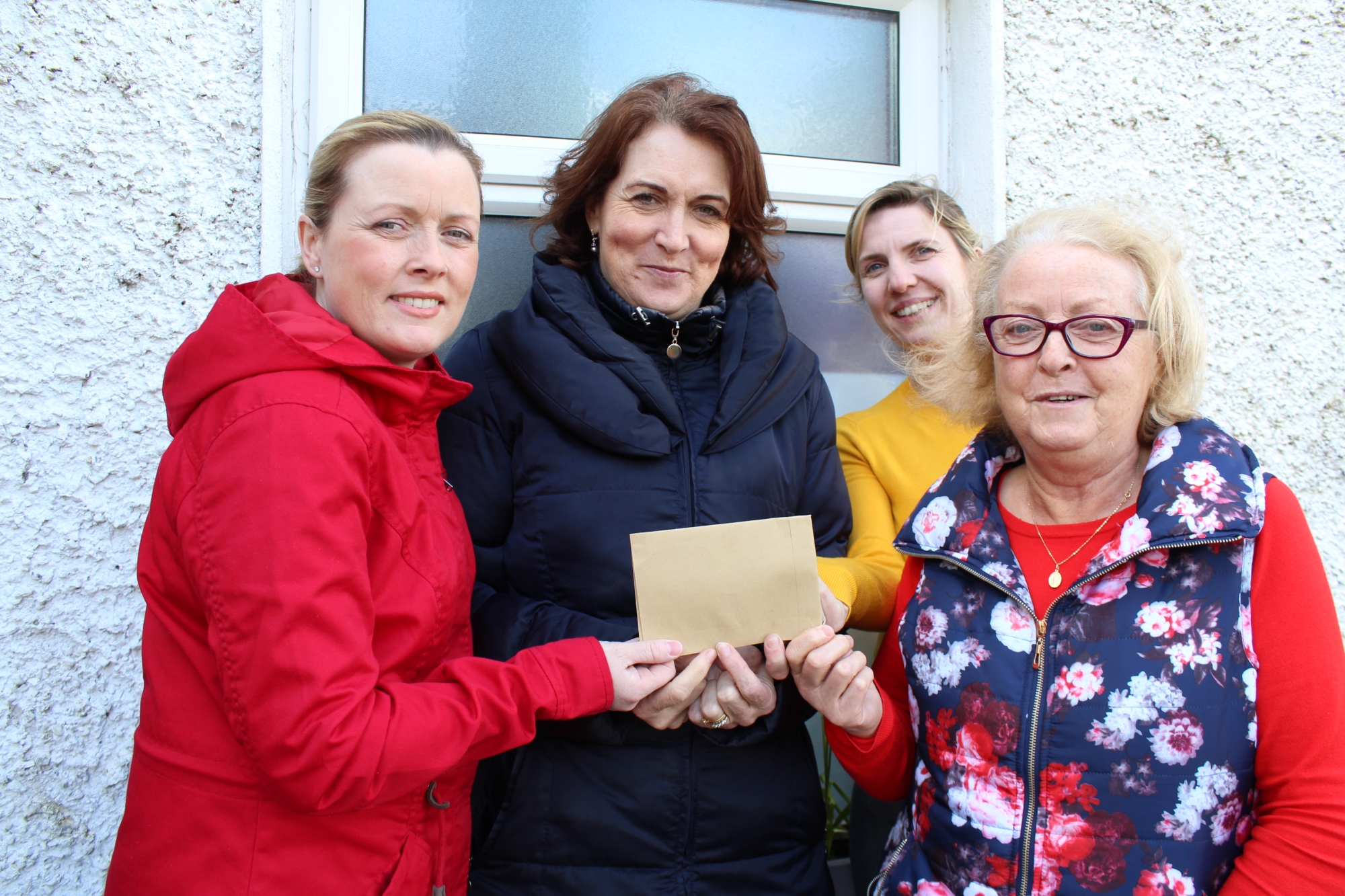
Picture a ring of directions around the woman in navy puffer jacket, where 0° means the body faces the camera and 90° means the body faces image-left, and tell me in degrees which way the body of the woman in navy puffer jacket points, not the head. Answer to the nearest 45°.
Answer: approximately 0°

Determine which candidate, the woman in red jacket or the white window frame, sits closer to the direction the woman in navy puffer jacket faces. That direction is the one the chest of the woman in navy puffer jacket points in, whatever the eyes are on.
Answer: the woman in red jacket

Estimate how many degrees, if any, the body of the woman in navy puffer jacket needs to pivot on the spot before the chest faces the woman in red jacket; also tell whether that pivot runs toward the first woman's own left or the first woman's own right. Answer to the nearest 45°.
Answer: approximately 45° to the first woman's own right

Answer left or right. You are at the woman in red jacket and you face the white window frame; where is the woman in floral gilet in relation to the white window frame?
right

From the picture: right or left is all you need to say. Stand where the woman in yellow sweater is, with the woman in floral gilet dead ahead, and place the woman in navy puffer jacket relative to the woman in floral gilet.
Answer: right

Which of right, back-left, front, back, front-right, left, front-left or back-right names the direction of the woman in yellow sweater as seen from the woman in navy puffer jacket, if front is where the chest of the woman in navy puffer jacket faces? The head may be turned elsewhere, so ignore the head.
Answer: back-left

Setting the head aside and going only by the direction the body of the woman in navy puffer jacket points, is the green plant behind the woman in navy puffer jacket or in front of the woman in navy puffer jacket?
behind

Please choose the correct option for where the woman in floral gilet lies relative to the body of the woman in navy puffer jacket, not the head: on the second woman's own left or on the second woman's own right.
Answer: on the second woman's own left
